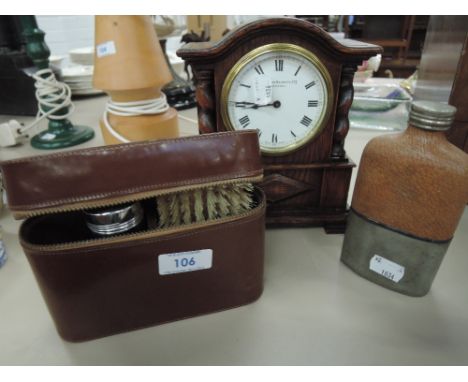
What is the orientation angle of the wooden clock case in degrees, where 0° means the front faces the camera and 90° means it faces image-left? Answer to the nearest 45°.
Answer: approximately 0°

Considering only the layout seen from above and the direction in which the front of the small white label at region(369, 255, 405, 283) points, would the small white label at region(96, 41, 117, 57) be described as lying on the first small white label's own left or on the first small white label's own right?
on the first small white label's own right

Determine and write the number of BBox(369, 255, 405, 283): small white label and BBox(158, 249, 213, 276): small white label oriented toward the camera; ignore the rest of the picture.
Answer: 2
